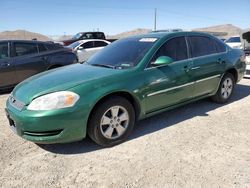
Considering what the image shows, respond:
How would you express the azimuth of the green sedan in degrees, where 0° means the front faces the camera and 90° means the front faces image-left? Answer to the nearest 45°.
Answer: approximately 45°

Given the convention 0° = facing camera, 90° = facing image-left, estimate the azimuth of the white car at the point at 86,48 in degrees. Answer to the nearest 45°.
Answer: approximately 45°

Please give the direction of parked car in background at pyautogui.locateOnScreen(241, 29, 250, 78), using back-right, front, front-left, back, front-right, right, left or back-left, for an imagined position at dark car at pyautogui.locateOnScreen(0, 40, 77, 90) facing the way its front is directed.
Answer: back

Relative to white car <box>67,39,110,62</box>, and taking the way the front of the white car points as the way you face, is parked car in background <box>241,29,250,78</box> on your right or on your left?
on your left

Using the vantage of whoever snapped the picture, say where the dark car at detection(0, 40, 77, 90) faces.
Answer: facing to the left of the viewer

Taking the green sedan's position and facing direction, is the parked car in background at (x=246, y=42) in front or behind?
behind

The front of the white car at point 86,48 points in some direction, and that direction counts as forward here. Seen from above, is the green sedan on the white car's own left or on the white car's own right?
on the white car's own left
